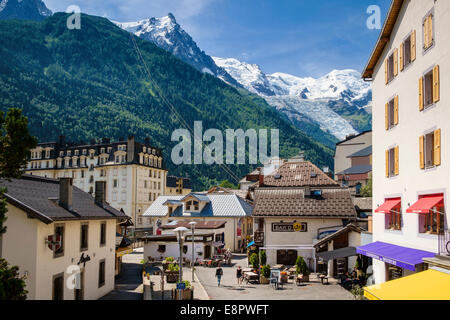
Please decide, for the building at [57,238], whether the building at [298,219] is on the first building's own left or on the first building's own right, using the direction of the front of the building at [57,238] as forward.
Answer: on the first building's own left

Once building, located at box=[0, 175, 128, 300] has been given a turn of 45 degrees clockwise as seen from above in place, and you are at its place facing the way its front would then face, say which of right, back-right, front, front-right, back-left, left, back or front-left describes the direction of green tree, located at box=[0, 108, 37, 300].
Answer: front

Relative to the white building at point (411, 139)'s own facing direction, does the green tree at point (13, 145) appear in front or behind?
in front

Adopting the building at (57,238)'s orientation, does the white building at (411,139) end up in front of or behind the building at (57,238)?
in front

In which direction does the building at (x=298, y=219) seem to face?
toward the camera

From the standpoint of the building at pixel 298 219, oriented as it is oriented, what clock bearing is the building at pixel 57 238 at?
the building at pixel 57 238 is roughly at 1 o'clock from the building at pixel 298 219.

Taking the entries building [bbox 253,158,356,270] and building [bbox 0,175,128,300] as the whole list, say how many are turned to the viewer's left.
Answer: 0

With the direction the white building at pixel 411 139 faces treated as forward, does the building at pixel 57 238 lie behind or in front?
in front

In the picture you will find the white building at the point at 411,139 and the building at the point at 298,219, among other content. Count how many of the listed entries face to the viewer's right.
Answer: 0

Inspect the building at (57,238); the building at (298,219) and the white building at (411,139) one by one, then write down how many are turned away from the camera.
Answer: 0
